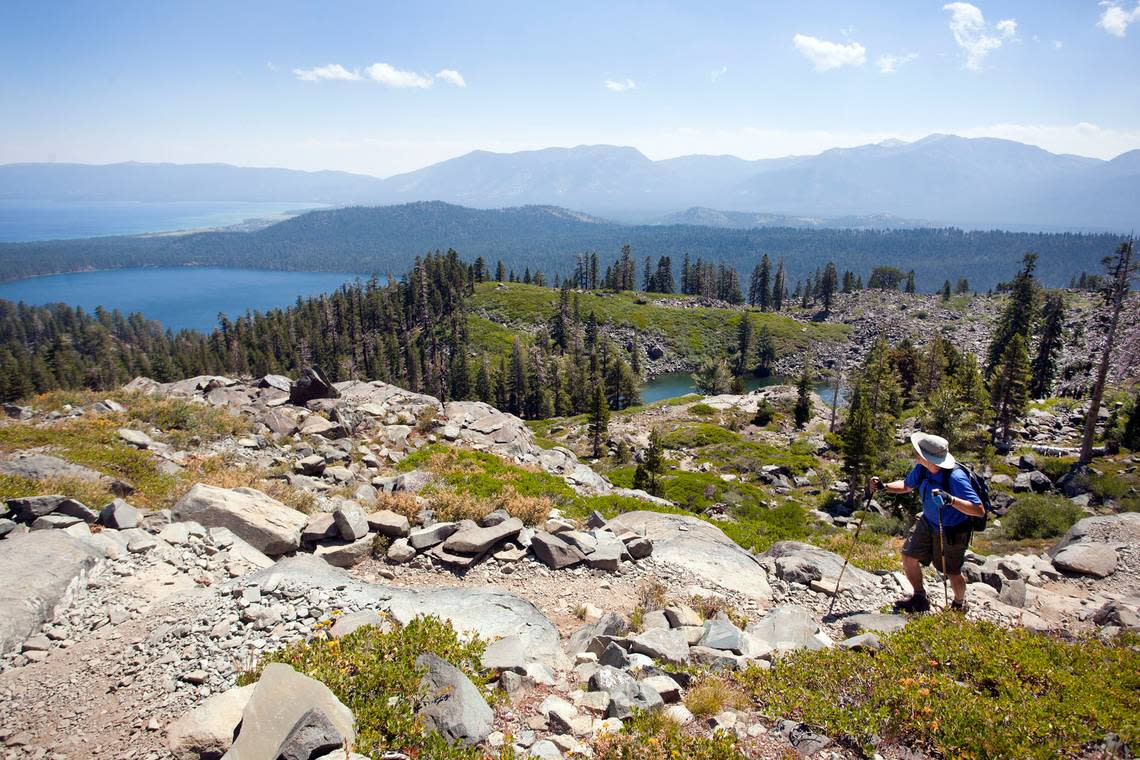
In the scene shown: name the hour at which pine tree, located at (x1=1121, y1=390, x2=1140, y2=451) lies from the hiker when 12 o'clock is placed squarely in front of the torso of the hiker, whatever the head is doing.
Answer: The pine tree is roughly at 5 o'clock from the hiker.

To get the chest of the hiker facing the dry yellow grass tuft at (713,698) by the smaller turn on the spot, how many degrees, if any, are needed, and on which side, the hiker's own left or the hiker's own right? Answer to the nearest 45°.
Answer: approximately 45° to the hiker's own left

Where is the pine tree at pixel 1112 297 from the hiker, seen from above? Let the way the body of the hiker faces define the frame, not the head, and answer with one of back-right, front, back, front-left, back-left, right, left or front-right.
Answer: back-right

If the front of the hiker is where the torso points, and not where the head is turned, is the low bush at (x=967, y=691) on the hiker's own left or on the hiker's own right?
on the hiker's own left

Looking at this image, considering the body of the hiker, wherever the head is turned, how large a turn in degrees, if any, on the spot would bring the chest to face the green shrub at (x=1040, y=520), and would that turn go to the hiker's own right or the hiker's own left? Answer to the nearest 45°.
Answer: approximately 135° to the hiker's own right

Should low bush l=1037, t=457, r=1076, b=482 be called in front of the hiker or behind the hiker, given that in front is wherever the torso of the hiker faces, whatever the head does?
behind

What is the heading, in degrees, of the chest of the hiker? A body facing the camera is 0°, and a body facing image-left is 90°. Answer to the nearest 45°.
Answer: approximately 45°

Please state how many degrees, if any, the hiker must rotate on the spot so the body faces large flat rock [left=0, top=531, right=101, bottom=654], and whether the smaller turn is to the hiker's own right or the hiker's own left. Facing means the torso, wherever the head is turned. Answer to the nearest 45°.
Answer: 0° — they already face it

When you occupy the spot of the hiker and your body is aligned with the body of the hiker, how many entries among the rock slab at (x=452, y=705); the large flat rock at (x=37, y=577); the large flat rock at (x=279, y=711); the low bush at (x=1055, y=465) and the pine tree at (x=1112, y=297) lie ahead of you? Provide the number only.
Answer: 3
